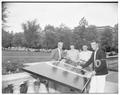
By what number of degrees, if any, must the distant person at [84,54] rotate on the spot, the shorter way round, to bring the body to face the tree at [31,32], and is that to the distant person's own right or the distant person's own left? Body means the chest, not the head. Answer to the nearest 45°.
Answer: approximately 90° to the distant person's own right

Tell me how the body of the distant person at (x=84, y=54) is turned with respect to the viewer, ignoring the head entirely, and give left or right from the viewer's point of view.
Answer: facing the viewer

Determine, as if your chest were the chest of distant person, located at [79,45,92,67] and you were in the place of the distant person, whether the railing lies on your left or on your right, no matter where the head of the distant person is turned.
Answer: on your right

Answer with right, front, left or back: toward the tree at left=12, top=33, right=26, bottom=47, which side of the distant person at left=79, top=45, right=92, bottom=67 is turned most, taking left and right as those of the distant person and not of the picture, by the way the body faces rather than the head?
back
